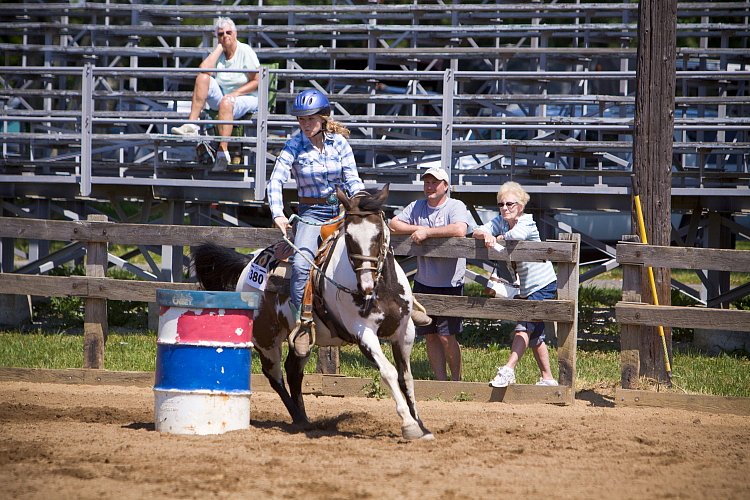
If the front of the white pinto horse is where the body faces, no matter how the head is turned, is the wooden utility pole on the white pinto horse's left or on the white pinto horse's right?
on the white pinto horse's left

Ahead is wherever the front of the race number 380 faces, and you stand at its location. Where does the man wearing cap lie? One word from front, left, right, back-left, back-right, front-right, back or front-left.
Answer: back

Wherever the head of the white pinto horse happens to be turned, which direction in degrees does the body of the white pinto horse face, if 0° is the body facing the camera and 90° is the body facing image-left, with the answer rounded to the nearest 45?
approximately 315°

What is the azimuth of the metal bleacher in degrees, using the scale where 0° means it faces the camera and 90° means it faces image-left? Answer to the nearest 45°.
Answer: approximately 0°

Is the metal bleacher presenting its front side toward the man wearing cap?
yes

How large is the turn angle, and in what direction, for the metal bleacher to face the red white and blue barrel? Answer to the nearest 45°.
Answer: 0° — it already faces it

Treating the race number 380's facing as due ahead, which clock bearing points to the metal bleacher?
The metal bleacher is roughly at 5 o'clock from the race number 380.

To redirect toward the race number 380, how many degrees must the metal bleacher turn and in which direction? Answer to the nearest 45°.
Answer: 0° — it already faces it
